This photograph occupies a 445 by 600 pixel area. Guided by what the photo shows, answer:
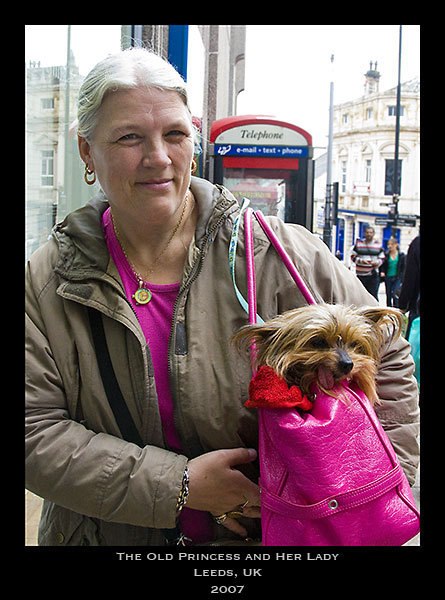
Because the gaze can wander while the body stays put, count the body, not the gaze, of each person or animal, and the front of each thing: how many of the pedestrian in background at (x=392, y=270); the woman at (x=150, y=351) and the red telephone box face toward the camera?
3

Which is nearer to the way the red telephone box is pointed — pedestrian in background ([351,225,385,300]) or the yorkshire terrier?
the yorkshire terrier

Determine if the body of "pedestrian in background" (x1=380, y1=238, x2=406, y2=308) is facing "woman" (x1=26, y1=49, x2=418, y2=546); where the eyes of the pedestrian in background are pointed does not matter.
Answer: yes

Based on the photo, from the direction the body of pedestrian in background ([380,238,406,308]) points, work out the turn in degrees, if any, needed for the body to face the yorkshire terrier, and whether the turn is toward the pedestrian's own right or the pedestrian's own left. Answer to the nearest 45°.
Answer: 0° — they already face it

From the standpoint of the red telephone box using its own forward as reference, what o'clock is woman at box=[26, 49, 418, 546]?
The woman is roughly at 12 o'clock from the red telephone box.

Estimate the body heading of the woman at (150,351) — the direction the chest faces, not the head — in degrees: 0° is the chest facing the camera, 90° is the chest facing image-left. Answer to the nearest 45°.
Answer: approximately 0°

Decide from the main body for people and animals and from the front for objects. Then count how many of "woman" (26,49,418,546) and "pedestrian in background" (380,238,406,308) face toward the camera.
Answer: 2
